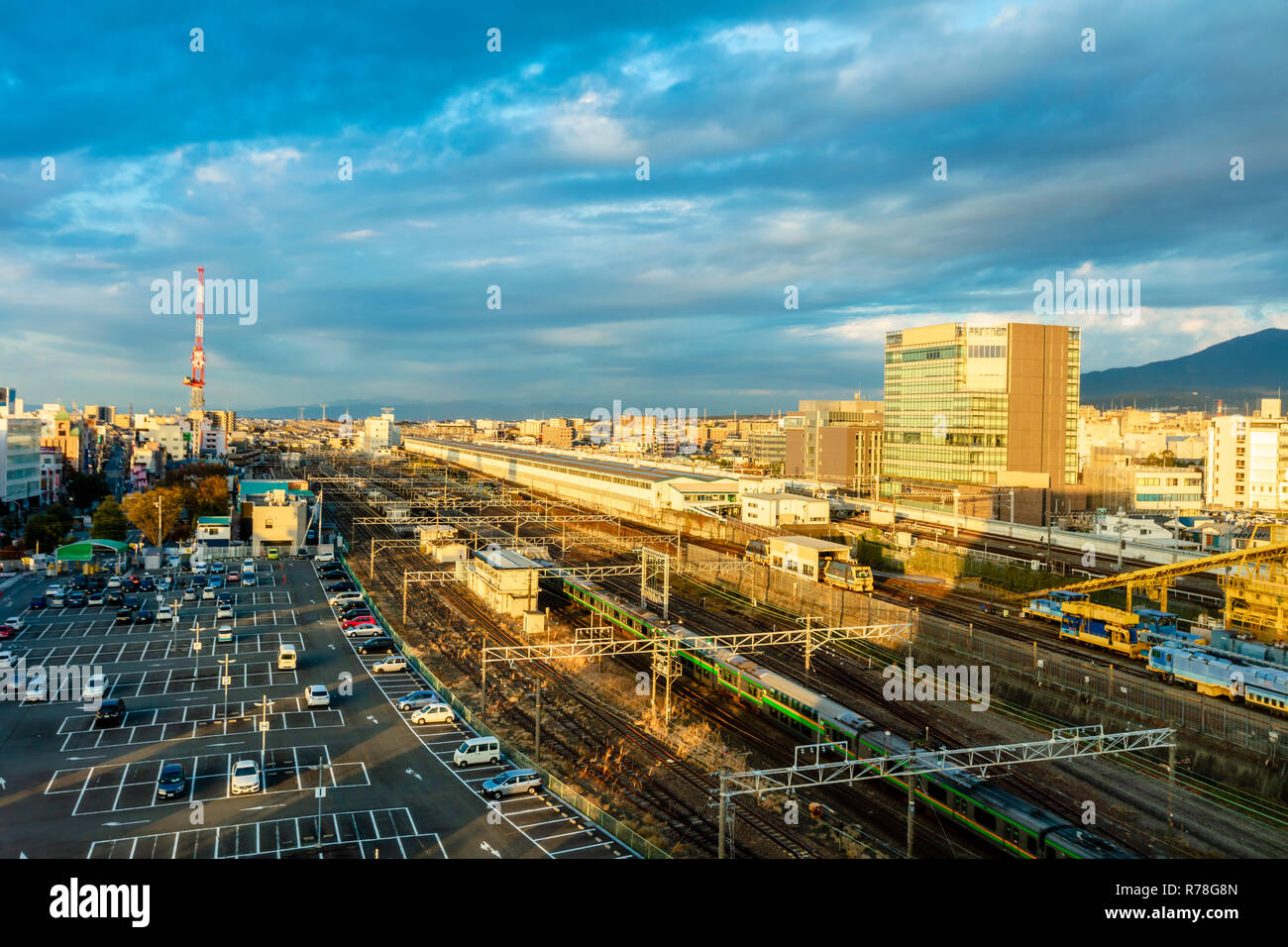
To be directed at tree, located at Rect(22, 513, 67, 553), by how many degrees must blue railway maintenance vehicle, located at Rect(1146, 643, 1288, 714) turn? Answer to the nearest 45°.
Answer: approximately 45° to its left

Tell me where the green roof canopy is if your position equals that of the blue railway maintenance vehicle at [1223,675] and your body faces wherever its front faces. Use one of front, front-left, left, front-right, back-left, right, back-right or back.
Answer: front-left

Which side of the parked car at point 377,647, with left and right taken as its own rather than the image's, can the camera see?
left

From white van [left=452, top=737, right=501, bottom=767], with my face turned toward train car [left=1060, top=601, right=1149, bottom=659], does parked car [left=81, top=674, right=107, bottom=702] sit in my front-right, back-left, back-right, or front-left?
back-left

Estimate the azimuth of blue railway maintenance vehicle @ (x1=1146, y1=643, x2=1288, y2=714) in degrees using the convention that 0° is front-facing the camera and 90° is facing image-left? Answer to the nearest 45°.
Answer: approximately 135°

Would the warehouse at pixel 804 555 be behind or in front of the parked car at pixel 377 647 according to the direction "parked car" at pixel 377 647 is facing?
behind

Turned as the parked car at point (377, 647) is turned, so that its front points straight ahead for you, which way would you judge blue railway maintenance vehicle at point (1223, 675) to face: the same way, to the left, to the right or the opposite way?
to the right

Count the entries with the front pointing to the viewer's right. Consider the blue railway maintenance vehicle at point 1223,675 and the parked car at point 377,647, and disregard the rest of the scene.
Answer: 0

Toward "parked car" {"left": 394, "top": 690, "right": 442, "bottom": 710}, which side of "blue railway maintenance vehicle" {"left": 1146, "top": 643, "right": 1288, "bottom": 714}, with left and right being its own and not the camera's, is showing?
left

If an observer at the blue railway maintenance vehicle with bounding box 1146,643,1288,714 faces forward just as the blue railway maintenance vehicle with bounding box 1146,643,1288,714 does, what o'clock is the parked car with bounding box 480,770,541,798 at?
The parked car is roughly at 9 o'clock from the blue railway maintenance vehicle.
